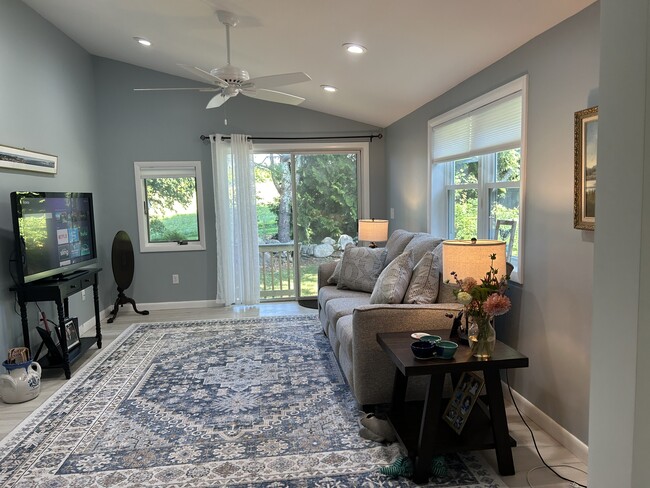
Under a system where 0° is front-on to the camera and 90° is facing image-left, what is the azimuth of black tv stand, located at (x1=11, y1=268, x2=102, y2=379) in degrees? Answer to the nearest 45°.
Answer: approximately 315°

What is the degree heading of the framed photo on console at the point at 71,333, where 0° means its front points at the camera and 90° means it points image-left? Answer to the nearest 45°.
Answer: approximately 315°

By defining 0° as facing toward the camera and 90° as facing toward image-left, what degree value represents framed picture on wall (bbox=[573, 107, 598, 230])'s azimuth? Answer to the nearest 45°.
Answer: approximately 45°

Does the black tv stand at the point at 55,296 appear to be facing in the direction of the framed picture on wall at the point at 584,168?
yes

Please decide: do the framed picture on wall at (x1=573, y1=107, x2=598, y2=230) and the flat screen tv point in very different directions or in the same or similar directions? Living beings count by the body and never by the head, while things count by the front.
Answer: very different directions

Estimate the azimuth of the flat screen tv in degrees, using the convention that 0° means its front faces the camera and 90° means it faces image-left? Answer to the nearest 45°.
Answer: approximately 315°

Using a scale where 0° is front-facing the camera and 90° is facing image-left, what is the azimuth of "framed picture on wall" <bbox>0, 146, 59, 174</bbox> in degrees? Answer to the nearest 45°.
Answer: approximately 315°
